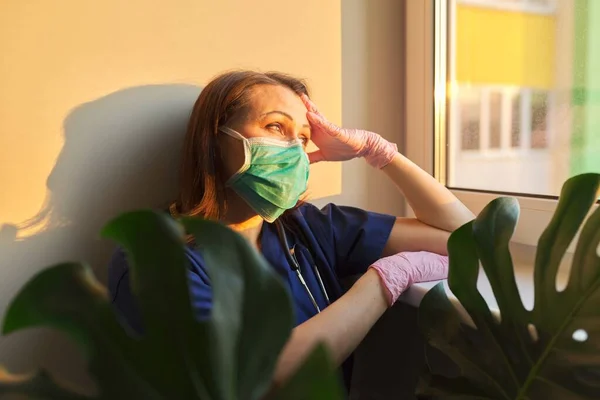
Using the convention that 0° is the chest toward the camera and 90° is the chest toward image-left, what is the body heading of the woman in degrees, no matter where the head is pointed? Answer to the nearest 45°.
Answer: approximately 315°
